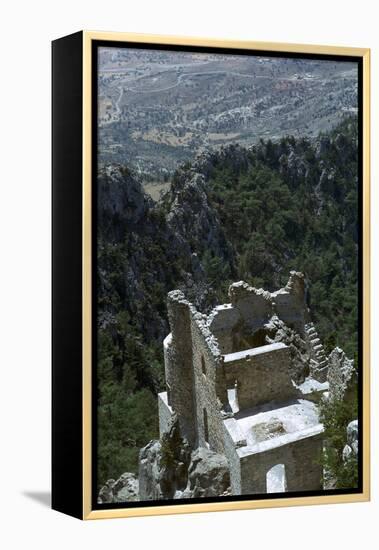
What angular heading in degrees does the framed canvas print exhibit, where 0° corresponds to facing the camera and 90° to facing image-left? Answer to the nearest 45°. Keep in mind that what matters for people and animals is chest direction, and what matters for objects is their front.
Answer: approximately 315°
